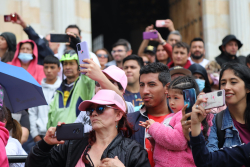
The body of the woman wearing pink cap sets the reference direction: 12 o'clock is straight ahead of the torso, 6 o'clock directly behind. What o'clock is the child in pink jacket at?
The child in pink jacket is roughly at 8 o'clock from the woman wearing pink cap.

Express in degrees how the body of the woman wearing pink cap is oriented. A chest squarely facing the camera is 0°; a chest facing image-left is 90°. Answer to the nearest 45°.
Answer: approximately 45°
